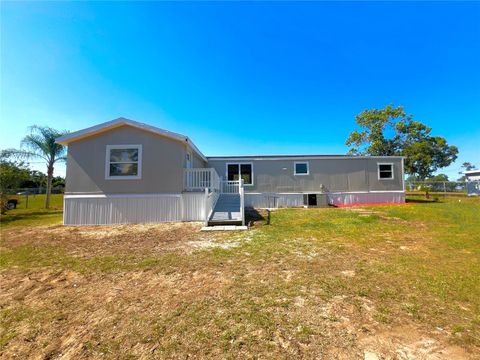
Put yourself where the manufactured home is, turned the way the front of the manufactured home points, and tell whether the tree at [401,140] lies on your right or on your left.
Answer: on your left

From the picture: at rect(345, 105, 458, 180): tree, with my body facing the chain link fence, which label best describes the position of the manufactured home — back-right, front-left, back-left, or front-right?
back-right

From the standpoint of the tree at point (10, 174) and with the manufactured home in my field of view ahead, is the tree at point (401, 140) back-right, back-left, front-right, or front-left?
front-left

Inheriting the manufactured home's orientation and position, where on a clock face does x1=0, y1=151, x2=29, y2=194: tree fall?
The tree is roughly at 4 o'clock from the manufactured home.

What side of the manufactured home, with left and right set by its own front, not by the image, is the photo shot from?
front

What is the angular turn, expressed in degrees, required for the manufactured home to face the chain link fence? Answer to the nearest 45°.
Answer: approximately 135° to its left
